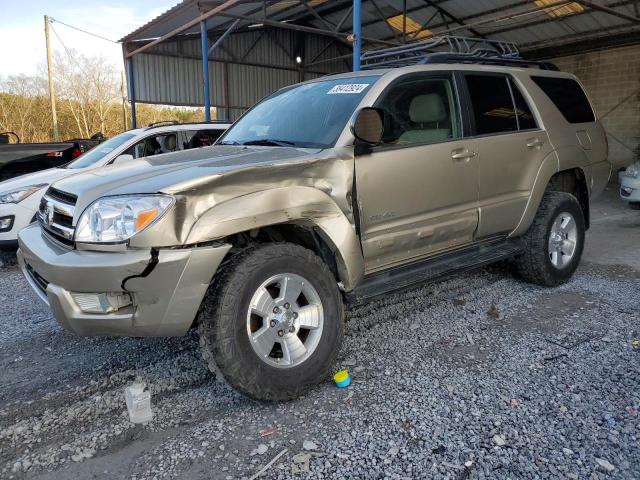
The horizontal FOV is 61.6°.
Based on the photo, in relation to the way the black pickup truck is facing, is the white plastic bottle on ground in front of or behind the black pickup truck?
behind

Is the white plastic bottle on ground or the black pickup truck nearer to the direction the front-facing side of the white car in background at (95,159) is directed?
the white plastic bottle on ground

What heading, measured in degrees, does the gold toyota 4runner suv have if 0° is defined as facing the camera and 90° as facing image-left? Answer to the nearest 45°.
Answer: approximately 45°

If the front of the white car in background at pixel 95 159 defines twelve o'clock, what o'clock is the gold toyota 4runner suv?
The gold toyota 4runner suv is roughly at 10 o'clock from the white car in background.

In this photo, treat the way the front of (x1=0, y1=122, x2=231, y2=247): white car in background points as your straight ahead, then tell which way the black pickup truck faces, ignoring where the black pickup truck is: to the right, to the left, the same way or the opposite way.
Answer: to the right

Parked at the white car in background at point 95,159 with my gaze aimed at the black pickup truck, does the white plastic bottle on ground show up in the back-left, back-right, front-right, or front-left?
back-left

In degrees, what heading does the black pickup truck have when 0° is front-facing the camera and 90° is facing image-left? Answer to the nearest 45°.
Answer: approximately 135°

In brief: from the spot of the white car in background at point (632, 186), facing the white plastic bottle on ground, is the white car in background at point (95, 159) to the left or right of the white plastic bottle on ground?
right

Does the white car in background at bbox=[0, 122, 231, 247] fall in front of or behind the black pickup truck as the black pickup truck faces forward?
behind
